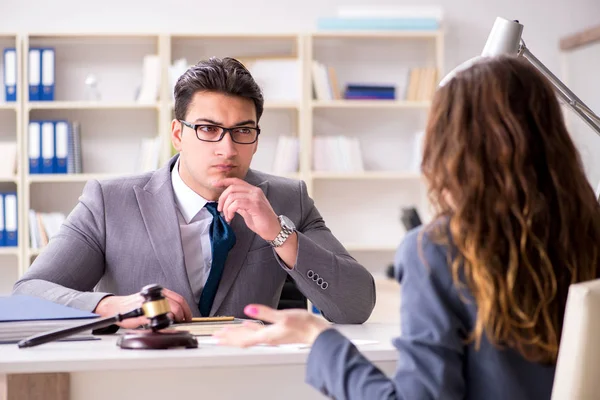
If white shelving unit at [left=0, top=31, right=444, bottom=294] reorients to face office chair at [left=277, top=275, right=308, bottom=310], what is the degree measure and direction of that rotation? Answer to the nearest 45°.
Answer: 0° — it already faces it

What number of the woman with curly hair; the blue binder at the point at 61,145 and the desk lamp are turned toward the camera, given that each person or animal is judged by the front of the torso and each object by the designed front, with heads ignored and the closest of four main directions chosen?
1

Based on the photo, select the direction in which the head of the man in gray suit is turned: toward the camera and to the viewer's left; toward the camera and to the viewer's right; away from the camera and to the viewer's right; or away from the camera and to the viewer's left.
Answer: toward the camera and to the viewer's right

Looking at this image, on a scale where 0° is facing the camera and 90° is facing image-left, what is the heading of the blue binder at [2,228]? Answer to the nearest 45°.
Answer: approximately 0°

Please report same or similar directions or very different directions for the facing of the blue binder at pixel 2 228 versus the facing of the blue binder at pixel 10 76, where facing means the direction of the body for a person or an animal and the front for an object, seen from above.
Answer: same or similar directions

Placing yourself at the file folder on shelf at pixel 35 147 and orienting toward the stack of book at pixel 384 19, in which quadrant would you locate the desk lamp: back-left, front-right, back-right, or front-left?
front-right

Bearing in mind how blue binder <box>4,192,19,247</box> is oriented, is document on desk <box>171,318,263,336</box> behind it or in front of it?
in front

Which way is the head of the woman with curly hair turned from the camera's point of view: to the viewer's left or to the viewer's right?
to the viewer's left

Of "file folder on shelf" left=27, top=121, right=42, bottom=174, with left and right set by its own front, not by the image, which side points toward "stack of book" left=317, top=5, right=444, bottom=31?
left

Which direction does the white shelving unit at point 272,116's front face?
toward the camera

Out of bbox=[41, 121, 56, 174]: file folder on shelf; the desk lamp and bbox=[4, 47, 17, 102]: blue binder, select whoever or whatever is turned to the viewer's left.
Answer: the desk lamp

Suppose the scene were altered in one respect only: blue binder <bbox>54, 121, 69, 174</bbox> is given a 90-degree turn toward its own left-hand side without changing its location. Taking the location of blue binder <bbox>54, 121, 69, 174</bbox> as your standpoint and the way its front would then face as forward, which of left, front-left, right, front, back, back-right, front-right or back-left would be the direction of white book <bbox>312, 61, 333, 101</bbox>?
front

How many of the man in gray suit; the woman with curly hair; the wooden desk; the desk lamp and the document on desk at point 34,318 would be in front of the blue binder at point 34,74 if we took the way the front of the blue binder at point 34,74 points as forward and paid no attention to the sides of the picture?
5

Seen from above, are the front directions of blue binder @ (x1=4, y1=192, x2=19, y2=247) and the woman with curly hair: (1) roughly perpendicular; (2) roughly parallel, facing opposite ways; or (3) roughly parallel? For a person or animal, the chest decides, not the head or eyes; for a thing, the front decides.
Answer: roughly parallel, facing opposite ways

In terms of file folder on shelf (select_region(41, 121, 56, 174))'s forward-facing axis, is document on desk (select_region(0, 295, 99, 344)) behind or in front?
in front

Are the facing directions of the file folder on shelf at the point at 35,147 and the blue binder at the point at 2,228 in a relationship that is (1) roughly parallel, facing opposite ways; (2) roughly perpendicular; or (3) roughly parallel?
roughly parallel

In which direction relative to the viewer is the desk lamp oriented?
to the viewer's left
